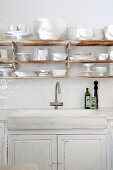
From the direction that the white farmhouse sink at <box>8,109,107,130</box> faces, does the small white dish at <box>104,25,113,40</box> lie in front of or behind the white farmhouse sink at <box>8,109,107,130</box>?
behind

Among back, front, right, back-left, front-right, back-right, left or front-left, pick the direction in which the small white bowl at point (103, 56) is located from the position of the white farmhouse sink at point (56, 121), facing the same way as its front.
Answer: back-left

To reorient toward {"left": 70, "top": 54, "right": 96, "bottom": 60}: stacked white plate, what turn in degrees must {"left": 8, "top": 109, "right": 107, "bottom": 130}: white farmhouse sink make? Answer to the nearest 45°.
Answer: approximately 135° to its left

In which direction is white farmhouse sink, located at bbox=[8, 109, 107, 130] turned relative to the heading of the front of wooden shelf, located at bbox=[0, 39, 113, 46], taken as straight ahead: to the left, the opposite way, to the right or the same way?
the same way

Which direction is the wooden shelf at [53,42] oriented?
toward the camera

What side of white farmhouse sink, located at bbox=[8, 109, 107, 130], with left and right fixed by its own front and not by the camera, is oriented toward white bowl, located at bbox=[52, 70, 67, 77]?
back

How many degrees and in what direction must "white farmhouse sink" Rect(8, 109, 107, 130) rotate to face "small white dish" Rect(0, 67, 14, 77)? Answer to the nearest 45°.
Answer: approximately 135° to its right

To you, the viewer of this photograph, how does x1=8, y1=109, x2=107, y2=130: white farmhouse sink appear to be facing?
facing the viewer

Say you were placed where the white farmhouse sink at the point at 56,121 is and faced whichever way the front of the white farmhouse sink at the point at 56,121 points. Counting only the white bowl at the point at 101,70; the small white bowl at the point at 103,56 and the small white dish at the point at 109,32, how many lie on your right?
0

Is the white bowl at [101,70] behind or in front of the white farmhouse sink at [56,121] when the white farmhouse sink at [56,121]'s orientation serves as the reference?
behind

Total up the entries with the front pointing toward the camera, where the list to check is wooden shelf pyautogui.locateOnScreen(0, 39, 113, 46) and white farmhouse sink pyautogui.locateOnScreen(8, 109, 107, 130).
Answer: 2
